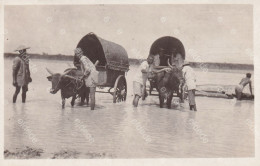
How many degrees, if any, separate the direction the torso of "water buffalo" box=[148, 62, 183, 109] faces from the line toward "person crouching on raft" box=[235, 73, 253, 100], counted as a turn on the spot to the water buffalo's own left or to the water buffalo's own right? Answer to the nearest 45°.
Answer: approximately 135° to the water buffalo's own left

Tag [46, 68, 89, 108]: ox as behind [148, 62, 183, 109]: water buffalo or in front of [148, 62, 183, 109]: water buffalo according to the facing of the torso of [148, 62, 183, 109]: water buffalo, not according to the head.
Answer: in front

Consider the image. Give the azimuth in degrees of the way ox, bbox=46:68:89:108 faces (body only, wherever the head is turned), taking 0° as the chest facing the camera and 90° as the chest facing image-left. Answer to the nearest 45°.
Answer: approximately 45°

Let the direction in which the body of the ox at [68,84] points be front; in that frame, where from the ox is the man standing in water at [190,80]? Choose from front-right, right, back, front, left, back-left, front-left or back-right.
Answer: back-left

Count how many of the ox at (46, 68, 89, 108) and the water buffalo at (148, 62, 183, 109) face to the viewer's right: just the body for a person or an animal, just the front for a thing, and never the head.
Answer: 0

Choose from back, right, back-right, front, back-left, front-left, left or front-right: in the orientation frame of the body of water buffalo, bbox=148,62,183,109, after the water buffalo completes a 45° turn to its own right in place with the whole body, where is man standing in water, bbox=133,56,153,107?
front

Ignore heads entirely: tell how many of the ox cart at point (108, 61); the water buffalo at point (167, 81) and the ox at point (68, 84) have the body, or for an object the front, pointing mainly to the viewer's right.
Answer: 0

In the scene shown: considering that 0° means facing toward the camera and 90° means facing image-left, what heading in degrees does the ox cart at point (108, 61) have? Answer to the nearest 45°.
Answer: approximately 45°

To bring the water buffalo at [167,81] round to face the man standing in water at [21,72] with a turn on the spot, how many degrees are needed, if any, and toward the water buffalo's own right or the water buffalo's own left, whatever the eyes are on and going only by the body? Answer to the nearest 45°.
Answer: approximately 45° to the water buffalo's own right

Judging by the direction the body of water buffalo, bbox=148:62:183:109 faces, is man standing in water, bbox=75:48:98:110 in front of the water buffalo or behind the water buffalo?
in front

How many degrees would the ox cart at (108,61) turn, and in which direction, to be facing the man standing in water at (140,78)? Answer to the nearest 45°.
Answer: approximately 135° to its left

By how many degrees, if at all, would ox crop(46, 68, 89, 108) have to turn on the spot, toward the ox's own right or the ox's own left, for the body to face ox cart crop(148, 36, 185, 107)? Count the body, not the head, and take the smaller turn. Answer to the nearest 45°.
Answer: approximately 135° to the ox's own left

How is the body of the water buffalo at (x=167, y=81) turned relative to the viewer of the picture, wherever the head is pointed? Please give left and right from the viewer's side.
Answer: facing the viewer and to the left of the viewer

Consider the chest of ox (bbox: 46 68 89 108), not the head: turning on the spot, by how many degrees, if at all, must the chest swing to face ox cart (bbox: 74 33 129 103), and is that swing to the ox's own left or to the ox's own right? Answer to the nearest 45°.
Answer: approximately 180°
